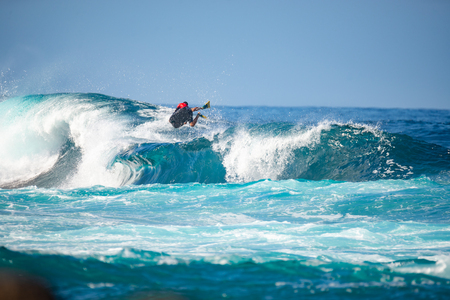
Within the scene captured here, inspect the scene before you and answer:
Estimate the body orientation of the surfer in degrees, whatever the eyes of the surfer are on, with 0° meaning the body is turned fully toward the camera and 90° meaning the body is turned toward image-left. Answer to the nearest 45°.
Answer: approximately 225°
